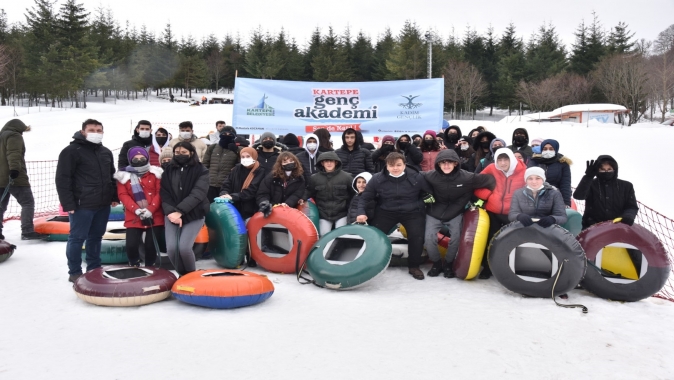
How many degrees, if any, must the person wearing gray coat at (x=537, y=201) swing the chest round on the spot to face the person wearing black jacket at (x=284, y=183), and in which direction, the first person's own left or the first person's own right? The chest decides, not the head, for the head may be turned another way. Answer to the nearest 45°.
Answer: approximately 90° to the first person's own right

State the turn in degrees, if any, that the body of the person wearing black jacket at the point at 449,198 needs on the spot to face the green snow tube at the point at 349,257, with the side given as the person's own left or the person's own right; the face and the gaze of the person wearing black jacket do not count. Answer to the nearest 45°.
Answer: approximately 45° to the person's own right

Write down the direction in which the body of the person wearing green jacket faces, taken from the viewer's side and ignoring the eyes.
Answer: to the viewer's right

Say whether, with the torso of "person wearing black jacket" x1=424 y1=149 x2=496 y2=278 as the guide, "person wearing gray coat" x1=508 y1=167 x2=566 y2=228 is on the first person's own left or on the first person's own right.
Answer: on the first person's own left
